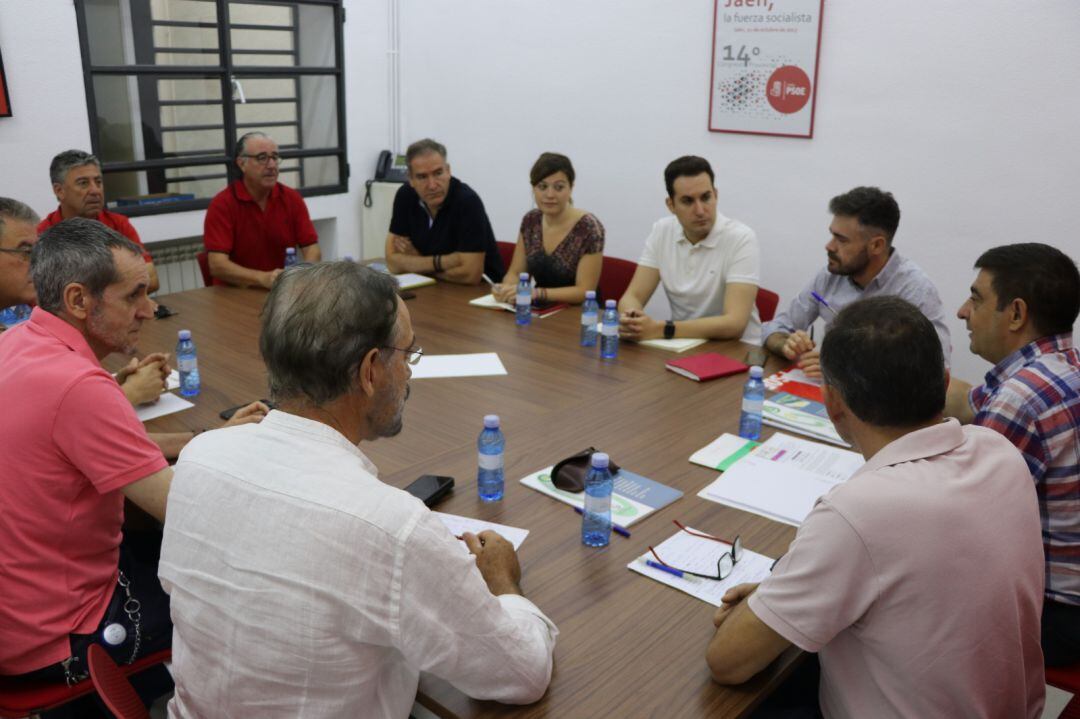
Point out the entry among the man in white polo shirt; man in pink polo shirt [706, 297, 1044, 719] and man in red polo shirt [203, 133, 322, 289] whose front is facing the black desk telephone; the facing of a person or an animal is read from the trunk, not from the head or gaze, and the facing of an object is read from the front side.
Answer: the man in pink polo shirt

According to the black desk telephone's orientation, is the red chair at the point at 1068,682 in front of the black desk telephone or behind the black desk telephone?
in front

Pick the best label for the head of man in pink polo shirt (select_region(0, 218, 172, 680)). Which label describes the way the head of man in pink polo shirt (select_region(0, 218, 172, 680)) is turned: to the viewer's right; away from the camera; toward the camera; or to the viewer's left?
to the viewer's right

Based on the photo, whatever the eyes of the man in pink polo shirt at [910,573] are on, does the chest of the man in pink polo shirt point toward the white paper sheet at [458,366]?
yes

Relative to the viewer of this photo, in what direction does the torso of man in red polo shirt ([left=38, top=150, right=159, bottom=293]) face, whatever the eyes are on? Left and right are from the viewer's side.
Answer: facing the viewer and to the right of the viewer

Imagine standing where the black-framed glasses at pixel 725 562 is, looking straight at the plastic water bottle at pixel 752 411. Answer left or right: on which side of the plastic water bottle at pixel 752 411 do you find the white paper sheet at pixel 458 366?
left

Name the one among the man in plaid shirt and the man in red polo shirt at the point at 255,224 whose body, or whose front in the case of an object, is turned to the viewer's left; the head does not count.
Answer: the man in plaid shirt

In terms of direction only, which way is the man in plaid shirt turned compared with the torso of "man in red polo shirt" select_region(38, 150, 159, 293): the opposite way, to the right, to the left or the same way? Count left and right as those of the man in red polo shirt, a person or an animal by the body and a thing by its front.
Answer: the opposite way

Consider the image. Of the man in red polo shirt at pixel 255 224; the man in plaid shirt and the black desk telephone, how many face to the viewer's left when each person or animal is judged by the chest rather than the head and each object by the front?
1

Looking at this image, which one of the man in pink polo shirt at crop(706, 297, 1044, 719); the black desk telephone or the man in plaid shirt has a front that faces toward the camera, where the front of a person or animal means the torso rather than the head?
the black desk telephone

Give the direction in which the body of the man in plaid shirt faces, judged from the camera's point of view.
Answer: to the viewer's left

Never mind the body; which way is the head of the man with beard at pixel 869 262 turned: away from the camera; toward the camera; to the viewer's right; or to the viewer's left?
to the viewer's left

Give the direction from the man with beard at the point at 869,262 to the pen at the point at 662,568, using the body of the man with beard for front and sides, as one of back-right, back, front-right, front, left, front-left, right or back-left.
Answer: front-left

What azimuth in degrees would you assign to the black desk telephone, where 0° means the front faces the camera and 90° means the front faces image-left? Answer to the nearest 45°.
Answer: approximately 0°

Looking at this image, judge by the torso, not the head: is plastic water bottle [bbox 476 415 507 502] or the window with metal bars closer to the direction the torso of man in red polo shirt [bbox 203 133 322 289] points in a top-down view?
the plastic water bottle
